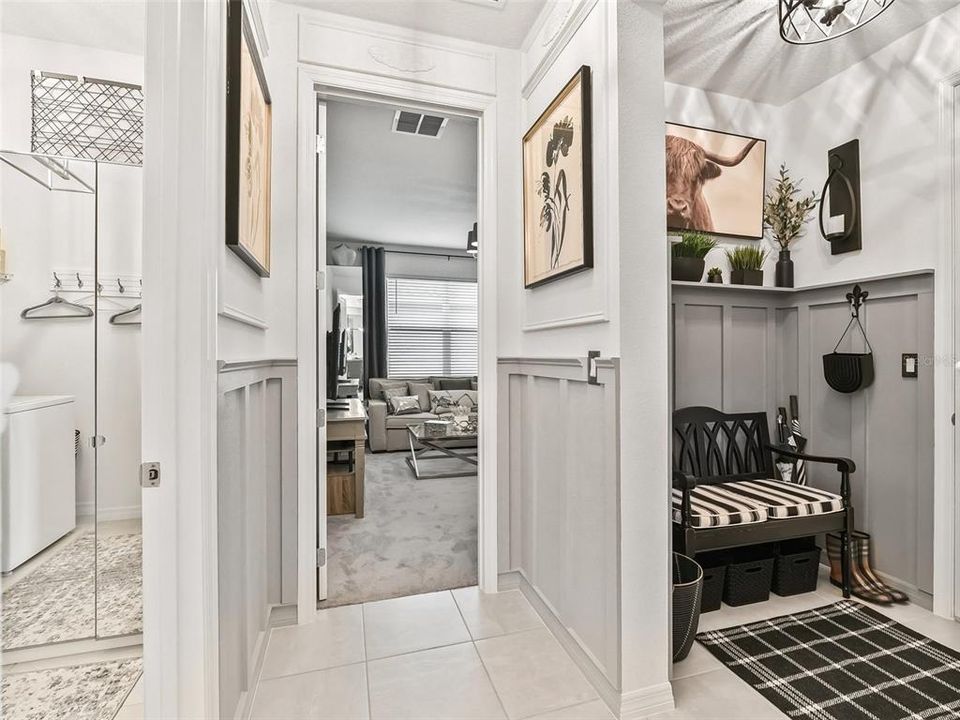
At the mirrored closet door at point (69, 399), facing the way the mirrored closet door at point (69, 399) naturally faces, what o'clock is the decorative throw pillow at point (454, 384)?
The decorative throw pillow is roughly at 7 o'clock from the mirrored closet door.

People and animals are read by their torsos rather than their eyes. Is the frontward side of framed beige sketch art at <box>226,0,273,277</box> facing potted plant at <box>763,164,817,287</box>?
yes

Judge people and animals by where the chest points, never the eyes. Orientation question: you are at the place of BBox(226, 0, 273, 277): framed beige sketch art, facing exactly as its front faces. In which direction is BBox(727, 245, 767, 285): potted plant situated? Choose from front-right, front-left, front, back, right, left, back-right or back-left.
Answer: front

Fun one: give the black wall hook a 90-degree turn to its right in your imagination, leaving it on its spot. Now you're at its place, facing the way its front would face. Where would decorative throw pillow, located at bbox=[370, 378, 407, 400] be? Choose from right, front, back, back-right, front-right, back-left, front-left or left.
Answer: front-left

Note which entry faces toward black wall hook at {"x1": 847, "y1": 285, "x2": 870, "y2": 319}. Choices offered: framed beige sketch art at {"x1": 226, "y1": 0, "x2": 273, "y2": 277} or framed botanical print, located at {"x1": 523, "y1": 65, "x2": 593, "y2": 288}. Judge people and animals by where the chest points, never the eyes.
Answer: the framed beige sketch art

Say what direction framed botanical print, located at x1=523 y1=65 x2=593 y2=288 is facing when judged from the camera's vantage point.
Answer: facing the viewer and to the left of the viewer

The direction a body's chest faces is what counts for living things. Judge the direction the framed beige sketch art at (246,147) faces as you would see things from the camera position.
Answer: facing to the right of the viewer

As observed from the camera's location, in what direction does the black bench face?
facing the viewer and to the right of the viewer

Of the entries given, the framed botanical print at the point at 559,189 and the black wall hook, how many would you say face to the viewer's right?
0

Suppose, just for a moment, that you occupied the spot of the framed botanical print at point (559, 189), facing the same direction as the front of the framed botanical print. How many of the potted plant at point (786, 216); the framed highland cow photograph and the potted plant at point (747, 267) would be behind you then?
3

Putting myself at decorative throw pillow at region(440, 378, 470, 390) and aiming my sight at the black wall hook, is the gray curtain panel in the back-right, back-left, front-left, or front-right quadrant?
back-right
